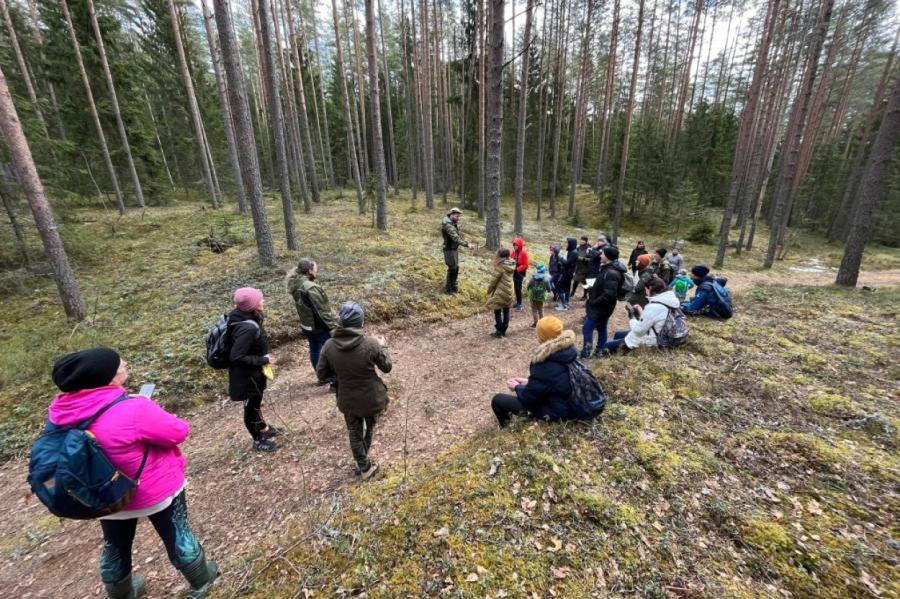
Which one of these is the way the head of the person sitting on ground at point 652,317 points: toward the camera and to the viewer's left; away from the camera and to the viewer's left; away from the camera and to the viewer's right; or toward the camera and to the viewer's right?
away from the camera and to the viewer's left

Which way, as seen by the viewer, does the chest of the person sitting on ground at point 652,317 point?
to the viewer's left

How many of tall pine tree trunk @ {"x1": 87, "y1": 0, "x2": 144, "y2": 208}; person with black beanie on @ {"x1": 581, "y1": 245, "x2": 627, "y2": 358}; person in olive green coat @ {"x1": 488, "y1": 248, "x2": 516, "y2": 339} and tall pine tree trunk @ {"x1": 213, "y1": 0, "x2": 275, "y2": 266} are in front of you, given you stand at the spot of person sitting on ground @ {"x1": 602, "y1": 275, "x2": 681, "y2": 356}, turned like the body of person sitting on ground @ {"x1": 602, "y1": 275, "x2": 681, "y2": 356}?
4

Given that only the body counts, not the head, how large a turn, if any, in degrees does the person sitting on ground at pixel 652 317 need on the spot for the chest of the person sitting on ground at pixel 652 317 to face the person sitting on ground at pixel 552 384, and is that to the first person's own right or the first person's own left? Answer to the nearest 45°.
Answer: approximately 90° to the first person's own left

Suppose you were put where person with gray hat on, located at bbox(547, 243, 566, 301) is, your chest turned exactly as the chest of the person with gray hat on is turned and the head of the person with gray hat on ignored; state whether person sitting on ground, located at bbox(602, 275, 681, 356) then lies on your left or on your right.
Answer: on your left

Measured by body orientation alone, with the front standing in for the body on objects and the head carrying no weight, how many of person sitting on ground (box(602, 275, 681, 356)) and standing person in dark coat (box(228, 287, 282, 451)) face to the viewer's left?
1

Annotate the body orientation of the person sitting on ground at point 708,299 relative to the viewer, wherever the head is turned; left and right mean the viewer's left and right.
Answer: facing away from the viewer and to the left of the viewer

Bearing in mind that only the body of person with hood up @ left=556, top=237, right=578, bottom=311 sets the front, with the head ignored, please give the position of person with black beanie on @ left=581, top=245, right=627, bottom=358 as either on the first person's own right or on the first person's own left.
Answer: on the first person's own left

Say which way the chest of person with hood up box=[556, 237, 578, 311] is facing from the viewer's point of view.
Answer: to the viewer's left

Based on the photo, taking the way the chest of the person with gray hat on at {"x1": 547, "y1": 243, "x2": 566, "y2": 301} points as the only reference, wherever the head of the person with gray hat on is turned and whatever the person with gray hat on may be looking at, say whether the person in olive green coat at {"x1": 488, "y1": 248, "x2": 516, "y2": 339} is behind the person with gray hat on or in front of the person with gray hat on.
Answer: in front

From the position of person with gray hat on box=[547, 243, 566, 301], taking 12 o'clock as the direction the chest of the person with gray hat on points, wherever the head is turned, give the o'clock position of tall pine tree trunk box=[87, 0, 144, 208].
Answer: The tall pine tree trunk is roughly at 2 o'clock from the person with gray hat on.

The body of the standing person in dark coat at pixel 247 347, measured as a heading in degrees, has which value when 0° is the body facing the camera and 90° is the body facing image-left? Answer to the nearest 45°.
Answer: approximately 270°

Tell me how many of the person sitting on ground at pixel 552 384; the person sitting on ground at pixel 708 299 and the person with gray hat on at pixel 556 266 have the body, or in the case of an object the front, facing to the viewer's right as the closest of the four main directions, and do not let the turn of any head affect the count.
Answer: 0

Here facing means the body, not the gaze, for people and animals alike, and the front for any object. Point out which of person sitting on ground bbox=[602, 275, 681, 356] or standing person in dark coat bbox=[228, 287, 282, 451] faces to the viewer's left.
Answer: the person sitting on ground

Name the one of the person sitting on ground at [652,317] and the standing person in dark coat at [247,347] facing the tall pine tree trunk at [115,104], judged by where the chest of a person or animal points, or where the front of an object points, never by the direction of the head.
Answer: the person sitting on ground

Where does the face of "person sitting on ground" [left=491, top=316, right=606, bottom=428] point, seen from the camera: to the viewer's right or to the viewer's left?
to the viewer's left

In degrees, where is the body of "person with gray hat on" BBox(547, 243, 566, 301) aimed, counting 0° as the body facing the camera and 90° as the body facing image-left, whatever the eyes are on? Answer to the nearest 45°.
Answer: approximately 45°
